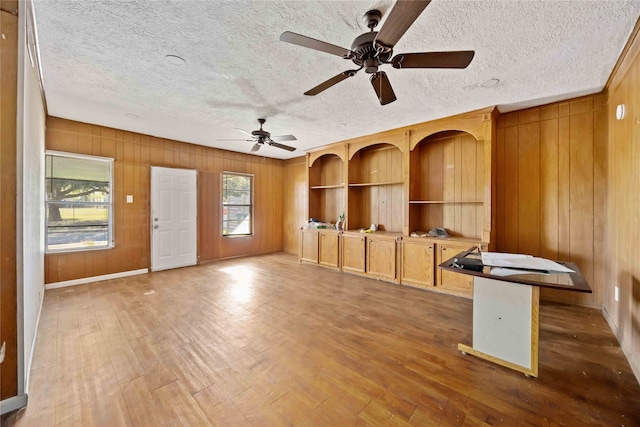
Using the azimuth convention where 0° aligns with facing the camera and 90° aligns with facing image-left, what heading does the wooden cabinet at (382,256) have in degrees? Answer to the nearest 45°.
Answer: approximately 45°

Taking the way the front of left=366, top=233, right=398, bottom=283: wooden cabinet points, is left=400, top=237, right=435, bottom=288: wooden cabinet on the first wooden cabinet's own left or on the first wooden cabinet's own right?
on the first wooden cabinet's own left

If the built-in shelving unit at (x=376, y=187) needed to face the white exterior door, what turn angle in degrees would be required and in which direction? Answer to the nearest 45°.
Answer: approximately 45° to its right

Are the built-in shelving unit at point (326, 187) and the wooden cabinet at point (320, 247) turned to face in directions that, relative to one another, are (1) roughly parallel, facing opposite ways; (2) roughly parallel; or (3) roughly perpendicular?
roughly parallel

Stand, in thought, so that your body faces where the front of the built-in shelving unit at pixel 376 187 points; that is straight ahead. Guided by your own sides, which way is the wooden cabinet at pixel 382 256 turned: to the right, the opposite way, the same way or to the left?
the same way

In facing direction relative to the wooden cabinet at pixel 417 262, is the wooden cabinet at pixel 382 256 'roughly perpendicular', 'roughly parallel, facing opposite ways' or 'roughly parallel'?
roughly parallel

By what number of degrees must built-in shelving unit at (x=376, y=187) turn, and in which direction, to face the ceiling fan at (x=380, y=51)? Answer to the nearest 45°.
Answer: approximately 45° to its left

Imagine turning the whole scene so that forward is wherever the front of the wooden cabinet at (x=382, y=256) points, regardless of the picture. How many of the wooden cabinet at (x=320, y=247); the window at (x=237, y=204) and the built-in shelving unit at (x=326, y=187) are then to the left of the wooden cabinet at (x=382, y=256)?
0

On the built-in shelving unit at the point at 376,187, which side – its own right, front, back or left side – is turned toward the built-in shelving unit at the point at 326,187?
right

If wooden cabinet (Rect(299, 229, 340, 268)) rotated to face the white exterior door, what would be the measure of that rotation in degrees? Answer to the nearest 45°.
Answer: approximately 45° to its right

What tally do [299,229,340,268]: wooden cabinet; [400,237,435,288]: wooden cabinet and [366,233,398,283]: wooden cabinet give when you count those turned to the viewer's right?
0

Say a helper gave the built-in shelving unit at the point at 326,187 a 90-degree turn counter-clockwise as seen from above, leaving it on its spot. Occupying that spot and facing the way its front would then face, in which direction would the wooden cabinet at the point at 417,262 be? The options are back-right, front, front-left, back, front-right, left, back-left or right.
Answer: front

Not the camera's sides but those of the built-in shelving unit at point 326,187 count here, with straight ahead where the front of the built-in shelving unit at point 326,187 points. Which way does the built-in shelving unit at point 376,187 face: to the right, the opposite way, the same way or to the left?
the same way

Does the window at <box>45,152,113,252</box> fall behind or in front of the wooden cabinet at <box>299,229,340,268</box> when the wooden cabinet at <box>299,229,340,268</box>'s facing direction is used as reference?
in front
